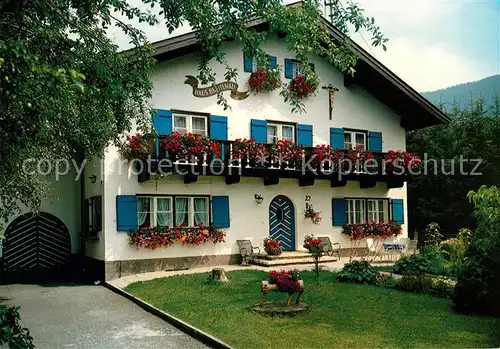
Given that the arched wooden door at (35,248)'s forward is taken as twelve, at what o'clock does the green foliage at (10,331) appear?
The green foliage is roughly at 12 o'clock from the arched wooden door.

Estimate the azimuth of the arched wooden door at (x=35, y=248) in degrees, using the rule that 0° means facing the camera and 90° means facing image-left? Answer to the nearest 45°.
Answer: approximately 0°

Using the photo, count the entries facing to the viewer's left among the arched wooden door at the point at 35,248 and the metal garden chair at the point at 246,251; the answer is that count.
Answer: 0

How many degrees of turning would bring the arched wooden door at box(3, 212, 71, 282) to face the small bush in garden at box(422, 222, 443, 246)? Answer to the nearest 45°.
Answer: approximately 90° to its left

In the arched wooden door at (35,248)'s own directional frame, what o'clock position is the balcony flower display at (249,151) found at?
The balcony flower display is roughly at 10 o'clock from the arched wooden door.

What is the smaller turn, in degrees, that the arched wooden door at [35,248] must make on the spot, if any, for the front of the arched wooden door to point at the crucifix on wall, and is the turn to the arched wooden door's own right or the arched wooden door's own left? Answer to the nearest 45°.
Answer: approximately 90° to the arched wooden door's own left

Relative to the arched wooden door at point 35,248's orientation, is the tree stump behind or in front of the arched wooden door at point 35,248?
in front

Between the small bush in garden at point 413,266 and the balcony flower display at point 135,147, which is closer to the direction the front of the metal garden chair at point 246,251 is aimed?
the small bush in garden

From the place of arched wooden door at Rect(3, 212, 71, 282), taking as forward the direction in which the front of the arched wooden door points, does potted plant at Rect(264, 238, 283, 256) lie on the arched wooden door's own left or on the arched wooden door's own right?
on the arched wooden door's own left

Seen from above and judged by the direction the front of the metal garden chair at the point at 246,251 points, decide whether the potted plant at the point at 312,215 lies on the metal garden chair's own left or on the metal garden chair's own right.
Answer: on the metal garden chair's own left

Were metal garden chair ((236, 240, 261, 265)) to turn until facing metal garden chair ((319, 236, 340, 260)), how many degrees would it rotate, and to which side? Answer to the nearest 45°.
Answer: approximately 90° to its left

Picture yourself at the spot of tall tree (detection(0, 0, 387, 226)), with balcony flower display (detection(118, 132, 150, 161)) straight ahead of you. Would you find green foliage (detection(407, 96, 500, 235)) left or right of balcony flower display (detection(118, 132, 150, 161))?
right

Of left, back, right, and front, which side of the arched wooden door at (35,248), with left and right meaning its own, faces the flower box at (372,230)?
left

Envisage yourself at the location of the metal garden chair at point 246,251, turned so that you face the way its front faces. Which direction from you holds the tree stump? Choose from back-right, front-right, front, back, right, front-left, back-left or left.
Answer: front-right

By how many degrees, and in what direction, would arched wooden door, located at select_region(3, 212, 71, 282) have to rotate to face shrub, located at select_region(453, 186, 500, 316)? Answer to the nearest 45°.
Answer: approximately 45° to its left

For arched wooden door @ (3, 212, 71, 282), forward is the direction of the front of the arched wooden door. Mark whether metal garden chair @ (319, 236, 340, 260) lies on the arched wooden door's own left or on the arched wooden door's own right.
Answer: on the arched wooden door's own left

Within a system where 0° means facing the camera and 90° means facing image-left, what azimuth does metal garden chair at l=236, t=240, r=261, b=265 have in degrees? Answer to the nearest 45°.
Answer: approximately 315°
